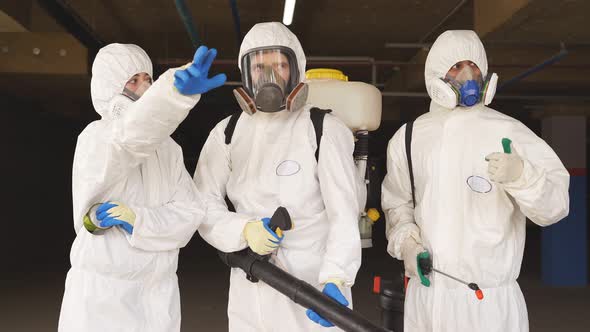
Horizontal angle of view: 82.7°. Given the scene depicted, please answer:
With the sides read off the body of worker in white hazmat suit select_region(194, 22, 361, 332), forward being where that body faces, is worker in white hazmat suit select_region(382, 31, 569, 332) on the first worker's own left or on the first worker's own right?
on the first worker's own left

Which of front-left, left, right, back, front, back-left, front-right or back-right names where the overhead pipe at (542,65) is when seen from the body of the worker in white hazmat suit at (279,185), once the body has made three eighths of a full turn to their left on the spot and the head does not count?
front

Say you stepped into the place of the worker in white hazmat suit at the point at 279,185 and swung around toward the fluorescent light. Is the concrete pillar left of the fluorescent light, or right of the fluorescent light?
right

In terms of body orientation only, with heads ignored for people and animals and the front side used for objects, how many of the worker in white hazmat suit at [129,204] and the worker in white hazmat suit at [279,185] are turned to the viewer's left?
0

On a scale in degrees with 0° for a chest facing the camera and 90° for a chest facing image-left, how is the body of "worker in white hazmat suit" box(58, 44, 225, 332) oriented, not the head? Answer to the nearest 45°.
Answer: approximately 315°

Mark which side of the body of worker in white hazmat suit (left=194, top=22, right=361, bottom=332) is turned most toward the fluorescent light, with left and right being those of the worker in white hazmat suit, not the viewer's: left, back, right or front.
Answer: back
